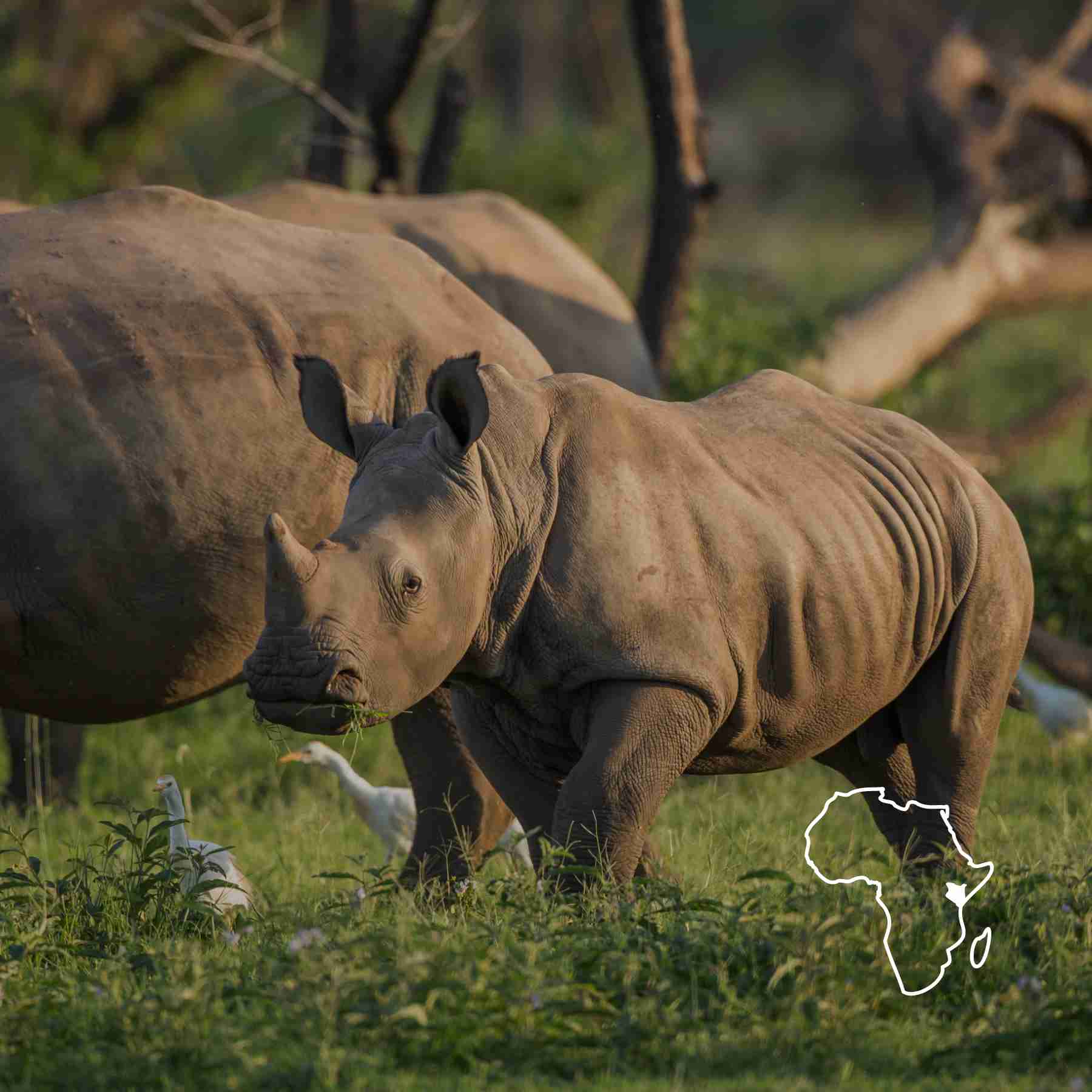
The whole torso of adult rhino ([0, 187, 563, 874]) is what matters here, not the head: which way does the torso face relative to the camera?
to the viewer's left

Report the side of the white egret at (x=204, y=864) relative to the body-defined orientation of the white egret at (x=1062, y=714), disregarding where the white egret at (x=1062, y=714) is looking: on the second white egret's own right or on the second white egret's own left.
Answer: on the second white egret's own left

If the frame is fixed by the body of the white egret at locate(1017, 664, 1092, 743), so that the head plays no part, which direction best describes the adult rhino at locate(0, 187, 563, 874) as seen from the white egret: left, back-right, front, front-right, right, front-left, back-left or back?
front-left

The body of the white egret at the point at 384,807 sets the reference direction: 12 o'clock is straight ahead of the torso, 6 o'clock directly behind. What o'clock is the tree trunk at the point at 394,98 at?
The tree trunk is roughly at 3 o'clock from the white egret.

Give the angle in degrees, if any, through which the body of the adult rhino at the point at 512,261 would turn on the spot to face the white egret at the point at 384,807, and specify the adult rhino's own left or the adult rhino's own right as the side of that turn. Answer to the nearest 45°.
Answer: approximately 90° to the adult rhino's own left

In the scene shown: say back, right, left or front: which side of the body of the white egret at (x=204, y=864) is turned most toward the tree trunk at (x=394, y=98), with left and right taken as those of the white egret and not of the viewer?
right

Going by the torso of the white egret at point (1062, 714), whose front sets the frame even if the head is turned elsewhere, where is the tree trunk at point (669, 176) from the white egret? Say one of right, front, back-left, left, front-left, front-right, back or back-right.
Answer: front-right

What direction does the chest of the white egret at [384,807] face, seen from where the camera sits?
to the viewer's left

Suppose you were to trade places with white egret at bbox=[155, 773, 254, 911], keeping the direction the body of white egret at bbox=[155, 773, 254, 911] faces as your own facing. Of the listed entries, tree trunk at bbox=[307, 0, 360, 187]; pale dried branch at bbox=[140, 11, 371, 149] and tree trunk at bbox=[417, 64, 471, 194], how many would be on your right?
3

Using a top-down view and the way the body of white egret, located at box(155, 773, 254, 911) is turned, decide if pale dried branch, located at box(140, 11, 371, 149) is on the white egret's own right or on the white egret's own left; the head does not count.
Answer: on the white egret's own right

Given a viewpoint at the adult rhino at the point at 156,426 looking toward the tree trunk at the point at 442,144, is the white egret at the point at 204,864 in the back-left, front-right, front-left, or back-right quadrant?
back-right

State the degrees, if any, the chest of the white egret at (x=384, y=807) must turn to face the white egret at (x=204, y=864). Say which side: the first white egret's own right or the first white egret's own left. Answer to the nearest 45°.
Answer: approximately 90° to the first white egret's own left

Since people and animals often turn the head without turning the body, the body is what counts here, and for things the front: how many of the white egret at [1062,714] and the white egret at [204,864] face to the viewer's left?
2

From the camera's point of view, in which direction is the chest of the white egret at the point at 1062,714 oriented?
to the viewer's left
